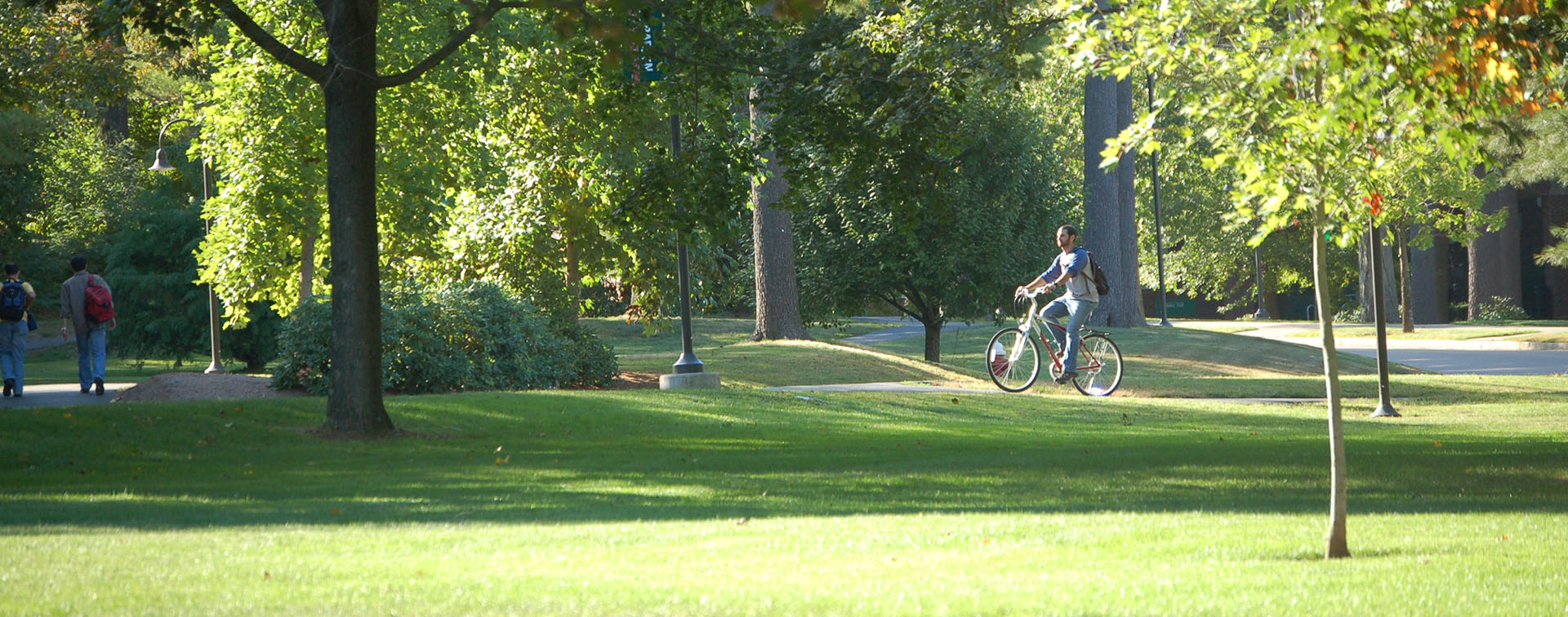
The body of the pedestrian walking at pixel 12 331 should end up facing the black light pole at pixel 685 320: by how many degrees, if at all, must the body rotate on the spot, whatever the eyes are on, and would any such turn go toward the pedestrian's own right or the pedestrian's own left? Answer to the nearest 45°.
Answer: approximately 135° to the pedestrian's own right

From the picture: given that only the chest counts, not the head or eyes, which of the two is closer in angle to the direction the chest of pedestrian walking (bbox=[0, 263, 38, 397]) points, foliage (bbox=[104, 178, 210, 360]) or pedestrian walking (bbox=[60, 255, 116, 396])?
the foliage

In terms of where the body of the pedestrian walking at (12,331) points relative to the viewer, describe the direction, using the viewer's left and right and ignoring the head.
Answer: facing away from the viewer

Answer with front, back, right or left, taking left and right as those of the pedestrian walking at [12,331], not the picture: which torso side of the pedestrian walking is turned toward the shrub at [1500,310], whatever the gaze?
right

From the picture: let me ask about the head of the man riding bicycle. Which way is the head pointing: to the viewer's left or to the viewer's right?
to the viewer's left

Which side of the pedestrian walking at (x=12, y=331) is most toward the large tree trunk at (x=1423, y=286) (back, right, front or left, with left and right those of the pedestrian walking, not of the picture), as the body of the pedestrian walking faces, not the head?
right

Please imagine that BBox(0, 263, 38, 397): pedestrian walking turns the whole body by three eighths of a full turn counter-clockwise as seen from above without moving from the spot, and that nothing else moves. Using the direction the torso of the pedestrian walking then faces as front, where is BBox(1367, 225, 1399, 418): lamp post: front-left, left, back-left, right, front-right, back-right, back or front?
left

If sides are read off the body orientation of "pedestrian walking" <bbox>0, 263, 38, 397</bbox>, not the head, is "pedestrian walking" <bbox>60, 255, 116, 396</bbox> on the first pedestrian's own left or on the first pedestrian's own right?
on the first pedestrian's own right

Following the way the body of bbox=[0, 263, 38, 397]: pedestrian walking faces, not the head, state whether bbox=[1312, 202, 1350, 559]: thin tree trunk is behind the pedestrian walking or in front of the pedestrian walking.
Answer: behind

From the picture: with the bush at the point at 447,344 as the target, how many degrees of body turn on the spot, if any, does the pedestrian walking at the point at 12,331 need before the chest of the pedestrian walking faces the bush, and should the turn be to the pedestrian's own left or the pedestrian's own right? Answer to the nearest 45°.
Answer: approximately 135° to the pedestrian's own right

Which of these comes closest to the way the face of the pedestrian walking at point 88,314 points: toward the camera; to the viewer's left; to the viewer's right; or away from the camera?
away from the camera

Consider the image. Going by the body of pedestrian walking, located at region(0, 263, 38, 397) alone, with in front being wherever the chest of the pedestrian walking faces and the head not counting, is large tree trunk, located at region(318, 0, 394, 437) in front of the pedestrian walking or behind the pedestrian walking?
behind
